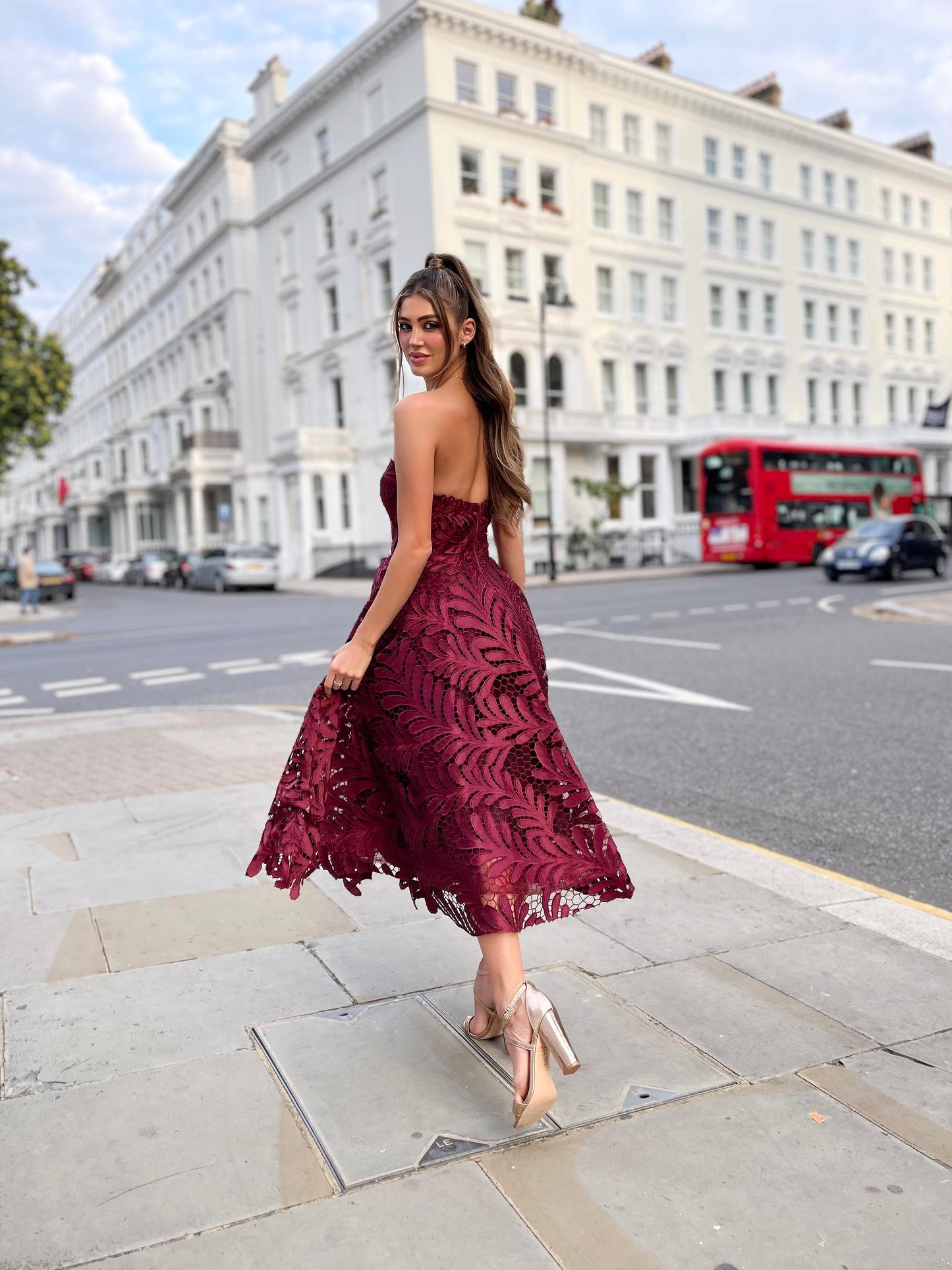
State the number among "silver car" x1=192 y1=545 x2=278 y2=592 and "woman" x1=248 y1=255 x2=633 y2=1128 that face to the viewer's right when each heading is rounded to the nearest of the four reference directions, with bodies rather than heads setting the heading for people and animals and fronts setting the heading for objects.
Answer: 0

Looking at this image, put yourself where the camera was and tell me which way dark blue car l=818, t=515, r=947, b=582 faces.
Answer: facing the viewer and to the left of the viewer

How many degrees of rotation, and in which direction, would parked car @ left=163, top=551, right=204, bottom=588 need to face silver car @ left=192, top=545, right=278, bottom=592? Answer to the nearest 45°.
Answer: approximately 135° to its left

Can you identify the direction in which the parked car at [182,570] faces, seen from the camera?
facing away from the viewer and to the left of the viewer

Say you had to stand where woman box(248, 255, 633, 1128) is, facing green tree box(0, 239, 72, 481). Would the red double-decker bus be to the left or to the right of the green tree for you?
right

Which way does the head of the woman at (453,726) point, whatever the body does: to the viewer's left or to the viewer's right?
to the viewer's left

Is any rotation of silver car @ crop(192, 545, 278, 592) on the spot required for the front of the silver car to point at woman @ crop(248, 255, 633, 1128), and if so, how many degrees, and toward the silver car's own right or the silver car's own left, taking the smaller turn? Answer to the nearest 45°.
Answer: approximately 135° to the silver car's own left

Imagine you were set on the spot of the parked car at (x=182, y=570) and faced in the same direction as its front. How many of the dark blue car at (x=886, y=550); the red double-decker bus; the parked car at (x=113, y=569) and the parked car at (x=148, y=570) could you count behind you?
2

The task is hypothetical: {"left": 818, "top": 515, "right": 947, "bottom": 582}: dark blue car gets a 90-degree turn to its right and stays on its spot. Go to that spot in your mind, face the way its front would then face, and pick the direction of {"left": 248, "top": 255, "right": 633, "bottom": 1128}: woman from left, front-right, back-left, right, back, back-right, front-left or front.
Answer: back-left

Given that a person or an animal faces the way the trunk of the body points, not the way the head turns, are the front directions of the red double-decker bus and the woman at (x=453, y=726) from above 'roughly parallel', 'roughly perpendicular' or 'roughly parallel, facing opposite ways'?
roughly perpendicular

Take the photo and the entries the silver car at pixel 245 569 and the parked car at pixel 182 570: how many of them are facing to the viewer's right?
0

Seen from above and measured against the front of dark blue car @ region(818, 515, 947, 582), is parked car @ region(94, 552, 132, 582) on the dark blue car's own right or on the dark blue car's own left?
on the dark blue car's own right
